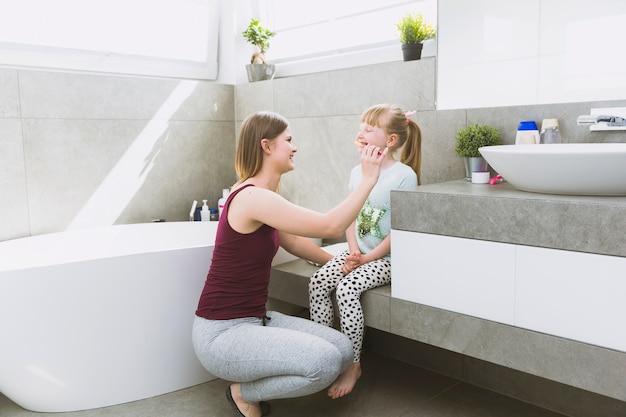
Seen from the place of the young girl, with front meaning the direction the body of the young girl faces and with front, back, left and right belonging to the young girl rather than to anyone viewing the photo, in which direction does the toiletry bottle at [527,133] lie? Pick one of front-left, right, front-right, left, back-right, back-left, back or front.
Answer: back-left

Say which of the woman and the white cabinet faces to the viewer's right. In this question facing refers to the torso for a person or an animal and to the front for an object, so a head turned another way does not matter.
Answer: the woman

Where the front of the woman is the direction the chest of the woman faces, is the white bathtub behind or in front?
behind

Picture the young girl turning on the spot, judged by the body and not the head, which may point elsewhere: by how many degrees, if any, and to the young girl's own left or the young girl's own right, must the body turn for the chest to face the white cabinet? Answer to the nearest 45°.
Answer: approximately 90° to the young girl's own left

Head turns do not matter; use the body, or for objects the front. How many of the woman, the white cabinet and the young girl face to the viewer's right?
1

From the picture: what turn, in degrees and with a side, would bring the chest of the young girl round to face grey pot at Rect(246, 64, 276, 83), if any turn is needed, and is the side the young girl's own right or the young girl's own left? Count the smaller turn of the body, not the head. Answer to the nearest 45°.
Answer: approximately 90° to the young girl's own right

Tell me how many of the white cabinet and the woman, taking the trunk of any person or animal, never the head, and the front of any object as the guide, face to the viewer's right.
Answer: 1

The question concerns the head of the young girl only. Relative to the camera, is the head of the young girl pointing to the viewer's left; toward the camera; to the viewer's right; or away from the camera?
to the viewer's left

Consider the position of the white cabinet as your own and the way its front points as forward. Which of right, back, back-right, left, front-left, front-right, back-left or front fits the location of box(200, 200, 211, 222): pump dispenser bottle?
right

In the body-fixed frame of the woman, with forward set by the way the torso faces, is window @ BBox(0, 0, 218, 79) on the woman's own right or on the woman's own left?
on the woman's own left

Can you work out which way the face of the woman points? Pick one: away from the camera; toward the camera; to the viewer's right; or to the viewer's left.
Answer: to the viewer's right

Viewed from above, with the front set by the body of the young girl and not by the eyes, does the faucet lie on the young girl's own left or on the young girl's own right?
on the young girl's own left

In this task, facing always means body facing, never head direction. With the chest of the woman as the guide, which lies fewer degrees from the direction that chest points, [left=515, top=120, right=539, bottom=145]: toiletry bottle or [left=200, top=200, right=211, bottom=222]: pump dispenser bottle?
the toiletry bottle

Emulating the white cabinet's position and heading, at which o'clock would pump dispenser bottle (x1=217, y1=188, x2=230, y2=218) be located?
The pump dispenser bottle is roughly at 3 o'clock from the white cabinet.

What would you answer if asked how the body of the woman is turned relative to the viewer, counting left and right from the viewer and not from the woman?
facing to the right of the viewer

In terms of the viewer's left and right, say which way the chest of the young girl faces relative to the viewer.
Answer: facing the viewer and to the left of the viewer
